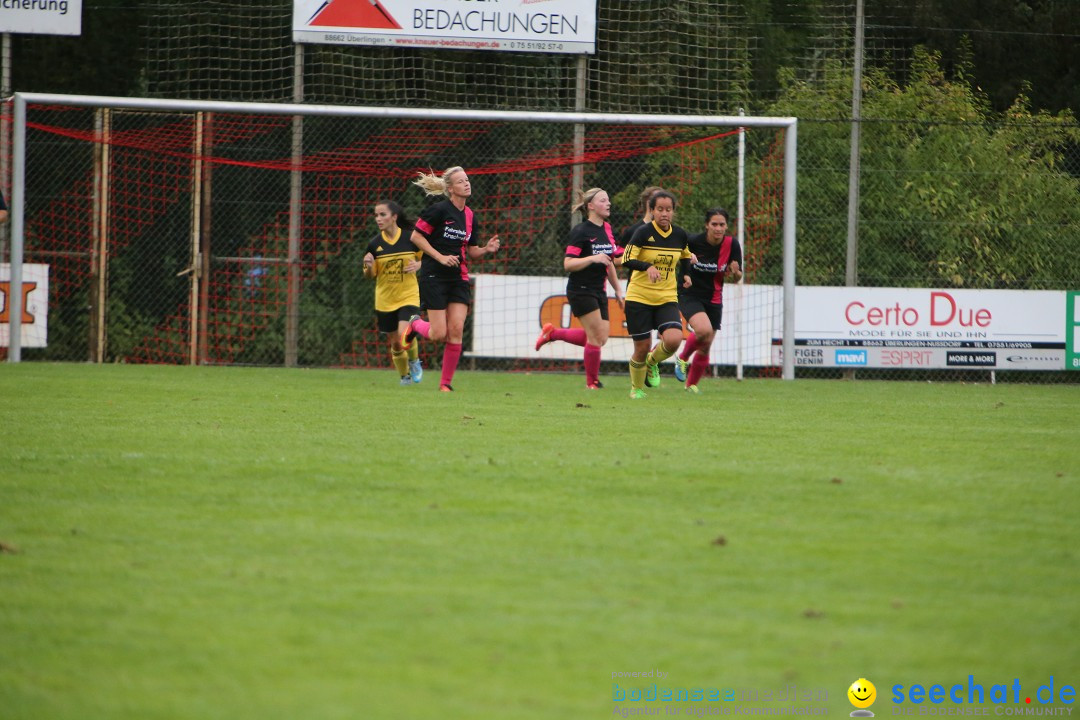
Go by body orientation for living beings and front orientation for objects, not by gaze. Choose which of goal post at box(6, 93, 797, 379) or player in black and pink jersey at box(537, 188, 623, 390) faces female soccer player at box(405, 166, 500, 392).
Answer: the goal post

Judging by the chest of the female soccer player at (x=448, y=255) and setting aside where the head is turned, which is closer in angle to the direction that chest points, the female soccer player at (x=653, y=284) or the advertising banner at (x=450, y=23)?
the female soccer player

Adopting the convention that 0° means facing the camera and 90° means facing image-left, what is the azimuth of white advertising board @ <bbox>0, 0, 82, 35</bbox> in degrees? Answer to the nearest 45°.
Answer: approximately 0°

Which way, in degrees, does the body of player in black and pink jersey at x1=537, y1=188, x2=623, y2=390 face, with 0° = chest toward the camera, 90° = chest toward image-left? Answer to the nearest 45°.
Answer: approximately 315°

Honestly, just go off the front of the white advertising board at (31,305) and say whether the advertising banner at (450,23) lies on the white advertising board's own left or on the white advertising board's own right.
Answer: on the white advertising board's own left
